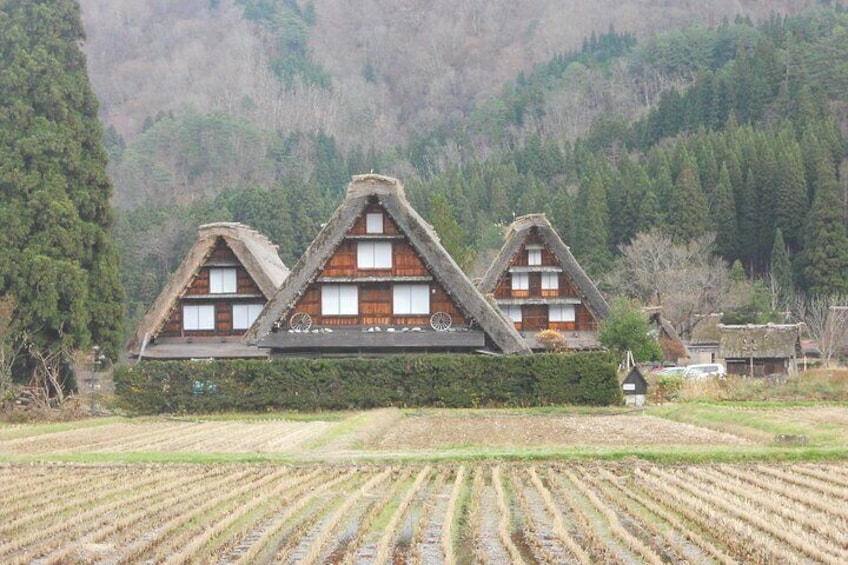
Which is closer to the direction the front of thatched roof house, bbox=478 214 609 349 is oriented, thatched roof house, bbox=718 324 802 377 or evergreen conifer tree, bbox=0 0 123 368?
the evergreen conifer tree

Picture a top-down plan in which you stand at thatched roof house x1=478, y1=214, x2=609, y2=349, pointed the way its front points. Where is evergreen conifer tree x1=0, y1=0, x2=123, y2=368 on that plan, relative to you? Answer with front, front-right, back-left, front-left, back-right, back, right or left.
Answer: front-right

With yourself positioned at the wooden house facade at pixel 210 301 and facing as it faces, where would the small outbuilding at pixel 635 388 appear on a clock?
The small outbuilding is roughly at 10 o'clock from the wooden house facade.

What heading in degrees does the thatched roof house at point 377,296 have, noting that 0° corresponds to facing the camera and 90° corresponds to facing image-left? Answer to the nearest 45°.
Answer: approximately 0°

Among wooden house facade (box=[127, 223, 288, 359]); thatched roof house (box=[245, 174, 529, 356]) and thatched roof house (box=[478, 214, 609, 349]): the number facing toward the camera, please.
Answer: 3

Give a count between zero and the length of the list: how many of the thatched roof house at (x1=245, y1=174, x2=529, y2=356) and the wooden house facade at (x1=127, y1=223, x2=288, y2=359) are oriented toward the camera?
2

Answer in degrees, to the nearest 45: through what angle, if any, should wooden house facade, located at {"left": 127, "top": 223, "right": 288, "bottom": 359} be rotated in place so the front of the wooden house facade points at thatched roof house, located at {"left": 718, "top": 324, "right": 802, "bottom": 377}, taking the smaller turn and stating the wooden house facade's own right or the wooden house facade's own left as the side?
approximately 90° to the wooden house facade's own left

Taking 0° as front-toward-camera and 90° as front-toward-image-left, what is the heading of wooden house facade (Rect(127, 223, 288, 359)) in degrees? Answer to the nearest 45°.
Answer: approximately 0°
